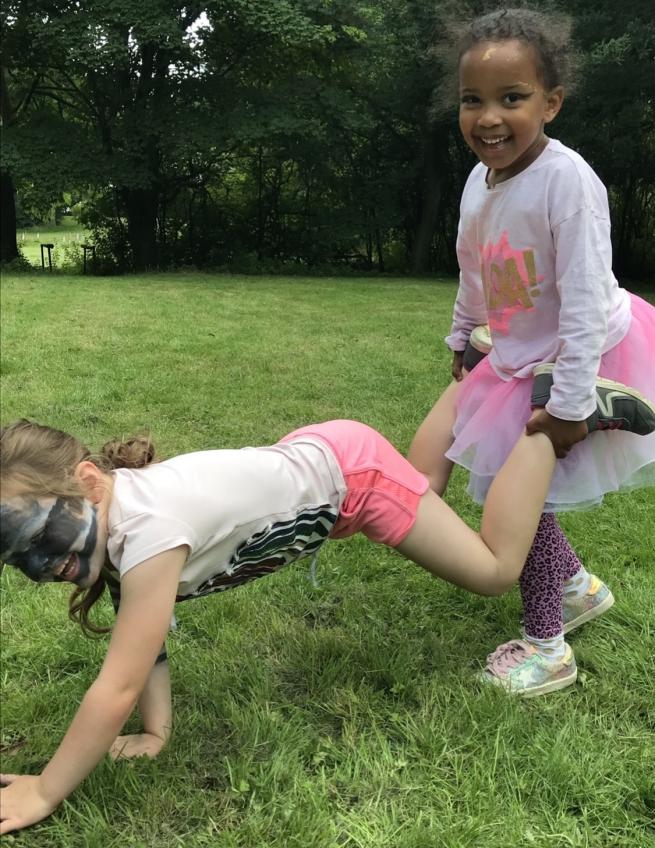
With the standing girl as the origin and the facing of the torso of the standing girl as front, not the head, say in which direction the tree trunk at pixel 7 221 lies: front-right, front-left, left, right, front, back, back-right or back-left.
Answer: right

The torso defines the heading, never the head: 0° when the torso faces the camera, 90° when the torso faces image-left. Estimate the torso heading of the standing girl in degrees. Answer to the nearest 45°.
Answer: approximately 45°
